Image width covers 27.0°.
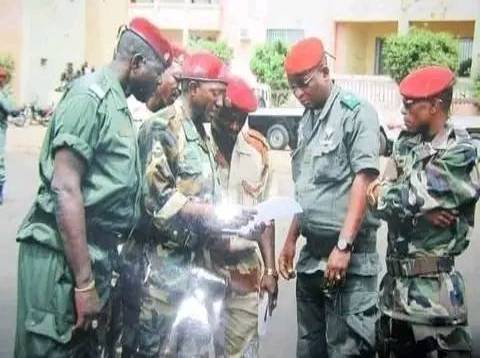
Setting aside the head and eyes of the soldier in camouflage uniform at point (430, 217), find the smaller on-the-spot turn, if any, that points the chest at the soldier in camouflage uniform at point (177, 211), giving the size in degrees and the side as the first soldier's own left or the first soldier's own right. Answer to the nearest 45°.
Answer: approximately 45° to the first soldier's own right

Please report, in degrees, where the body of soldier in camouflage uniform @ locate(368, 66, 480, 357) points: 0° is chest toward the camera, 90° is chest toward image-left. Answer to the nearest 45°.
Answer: approximately 45°

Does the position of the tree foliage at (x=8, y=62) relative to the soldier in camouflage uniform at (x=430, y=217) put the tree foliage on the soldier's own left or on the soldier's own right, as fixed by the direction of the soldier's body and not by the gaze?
on the soldier's own right

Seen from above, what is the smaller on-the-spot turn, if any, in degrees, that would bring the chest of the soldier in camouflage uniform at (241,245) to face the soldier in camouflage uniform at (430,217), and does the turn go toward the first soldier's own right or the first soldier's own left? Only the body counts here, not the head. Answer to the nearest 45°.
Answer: approximately 90° to the first soldier's own left

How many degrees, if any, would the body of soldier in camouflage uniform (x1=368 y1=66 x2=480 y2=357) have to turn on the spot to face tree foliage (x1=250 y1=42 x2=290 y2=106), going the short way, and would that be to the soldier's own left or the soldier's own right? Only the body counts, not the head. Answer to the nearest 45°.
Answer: approximately 135° to the soldier's own right

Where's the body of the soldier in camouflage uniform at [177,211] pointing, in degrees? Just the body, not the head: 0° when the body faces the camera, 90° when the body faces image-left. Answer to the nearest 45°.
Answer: approximately 315°

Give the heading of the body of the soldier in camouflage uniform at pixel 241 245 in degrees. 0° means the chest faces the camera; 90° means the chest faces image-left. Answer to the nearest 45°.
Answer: approximately 45°

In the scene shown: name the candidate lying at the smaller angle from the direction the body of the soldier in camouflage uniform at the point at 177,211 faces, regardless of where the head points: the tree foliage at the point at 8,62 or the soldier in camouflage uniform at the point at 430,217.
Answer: the soldier in camouflage uniform

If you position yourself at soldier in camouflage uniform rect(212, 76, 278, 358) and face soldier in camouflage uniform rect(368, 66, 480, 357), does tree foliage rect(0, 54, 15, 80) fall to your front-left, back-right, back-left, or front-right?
back-left
